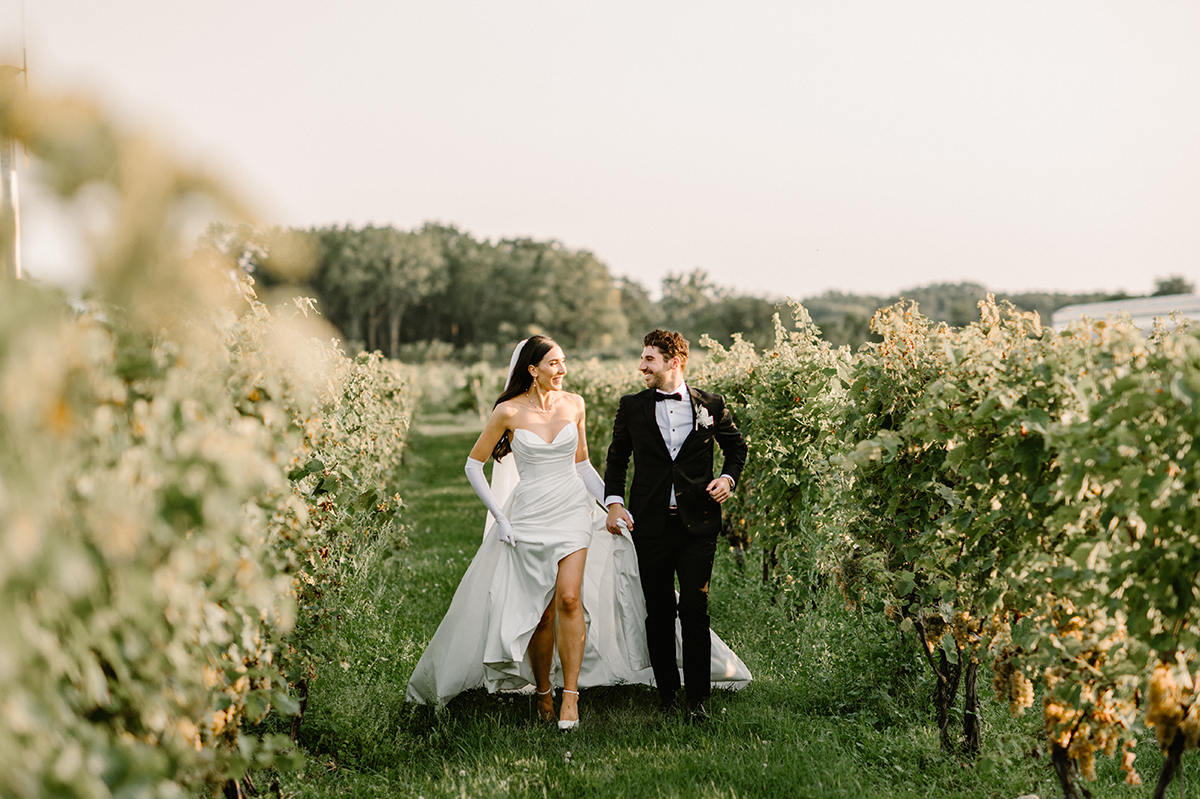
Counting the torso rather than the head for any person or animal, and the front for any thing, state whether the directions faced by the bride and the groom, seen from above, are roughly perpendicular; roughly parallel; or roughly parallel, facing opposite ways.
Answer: roughly parallel

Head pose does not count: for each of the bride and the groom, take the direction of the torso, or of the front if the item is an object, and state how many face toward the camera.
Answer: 2

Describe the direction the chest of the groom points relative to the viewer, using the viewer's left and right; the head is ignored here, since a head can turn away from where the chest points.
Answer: facing the viewer

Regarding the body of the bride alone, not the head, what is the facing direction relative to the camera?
toward the camera

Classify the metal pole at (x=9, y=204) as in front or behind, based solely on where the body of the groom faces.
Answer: in front

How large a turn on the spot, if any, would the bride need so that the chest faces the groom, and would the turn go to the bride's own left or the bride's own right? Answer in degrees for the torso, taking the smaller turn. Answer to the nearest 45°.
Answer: approximately 90° to the bride's own left

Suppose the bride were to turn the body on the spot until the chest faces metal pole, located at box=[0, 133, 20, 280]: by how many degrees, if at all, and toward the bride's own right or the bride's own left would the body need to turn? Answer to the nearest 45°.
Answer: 0° — they already face it
